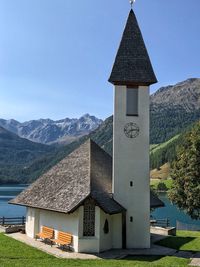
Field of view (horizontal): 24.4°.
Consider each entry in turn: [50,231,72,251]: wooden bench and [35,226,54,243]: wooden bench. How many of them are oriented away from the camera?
0

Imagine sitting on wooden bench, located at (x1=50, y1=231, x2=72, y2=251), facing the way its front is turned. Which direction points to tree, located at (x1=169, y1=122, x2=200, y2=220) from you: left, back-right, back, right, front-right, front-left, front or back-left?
back

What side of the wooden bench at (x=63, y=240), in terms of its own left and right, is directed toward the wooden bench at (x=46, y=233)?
right

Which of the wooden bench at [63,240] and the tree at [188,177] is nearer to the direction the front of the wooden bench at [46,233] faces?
the wooden bench

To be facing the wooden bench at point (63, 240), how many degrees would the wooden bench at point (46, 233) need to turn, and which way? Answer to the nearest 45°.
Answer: approximately 90° to its left

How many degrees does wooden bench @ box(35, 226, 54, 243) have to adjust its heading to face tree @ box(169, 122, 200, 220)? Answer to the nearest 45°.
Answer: approximately 180°

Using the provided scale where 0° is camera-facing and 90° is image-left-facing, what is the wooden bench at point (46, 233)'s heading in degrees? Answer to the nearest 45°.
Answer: approximately 45°

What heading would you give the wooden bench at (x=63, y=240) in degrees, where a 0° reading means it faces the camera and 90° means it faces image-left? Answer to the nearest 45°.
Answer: approximately 45°
